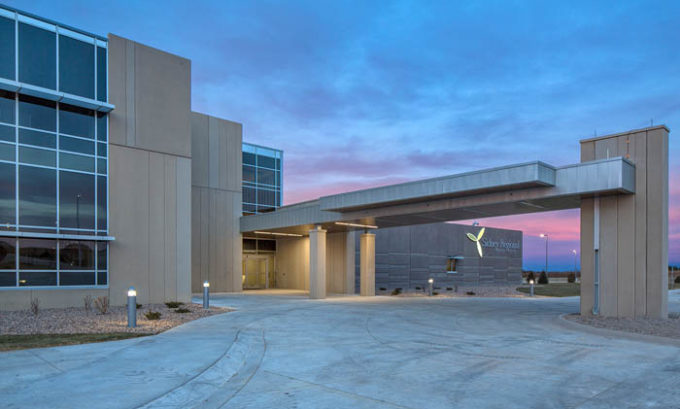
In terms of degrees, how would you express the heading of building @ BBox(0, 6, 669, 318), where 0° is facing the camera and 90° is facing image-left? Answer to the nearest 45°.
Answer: approximately 315°
